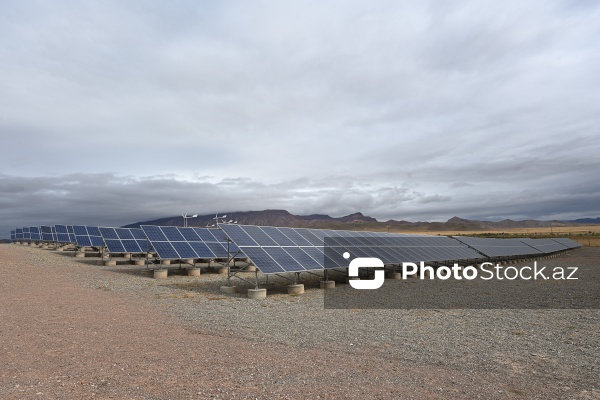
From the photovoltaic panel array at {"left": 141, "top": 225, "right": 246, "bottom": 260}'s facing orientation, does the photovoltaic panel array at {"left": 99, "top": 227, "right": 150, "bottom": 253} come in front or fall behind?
behind

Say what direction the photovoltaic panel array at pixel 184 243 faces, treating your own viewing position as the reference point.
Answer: facing the viewer and to the right of the viewer

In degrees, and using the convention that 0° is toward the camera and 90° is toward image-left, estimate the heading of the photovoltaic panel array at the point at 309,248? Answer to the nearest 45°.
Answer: approximately 315°

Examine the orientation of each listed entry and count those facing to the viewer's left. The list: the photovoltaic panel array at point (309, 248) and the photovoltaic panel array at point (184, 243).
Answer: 0

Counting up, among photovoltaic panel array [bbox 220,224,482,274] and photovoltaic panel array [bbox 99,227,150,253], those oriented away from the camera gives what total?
0

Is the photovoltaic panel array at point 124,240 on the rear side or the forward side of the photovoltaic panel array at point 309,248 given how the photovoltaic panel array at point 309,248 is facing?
on the rear side

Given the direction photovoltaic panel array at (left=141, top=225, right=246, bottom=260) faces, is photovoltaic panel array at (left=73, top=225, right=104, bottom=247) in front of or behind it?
behind

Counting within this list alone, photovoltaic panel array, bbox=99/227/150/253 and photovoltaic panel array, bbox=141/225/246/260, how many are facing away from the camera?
0
